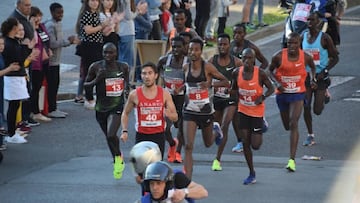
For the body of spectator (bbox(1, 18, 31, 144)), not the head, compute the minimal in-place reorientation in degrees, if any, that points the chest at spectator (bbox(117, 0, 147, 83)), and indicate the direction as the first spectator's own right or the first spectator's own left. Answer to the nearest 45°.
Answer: approximately 45° to the first spectator's own left

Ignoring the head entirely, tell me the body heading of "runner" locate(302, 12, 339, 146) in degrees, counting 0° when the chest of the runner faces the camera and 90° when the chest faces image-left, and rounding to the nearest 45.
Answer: approximately 45°

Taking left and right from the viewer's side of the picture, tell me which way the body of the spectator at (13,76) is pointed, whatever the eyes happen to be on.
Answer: facing to the right of the viewer

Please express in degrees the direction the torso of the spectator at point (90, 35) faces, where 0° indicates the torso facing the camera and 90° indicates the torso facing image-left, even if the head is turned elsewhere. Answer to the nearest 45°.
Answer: approximately 315°

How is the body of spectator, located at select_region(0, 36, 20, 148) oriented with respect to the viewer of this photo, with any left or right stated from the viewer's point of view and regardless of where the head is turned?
facing to the right of the viewer

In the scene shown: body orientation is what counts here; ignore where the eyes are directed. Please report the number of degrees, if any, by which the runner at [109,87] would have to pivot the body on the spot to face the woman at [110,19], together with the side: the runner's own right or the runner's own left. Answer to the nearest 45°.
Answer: approximately 180°

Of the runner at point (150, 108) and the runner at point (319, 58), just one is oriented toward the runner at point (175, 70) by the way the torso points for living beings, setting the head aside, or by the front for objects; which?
the runner at point (319, 58)

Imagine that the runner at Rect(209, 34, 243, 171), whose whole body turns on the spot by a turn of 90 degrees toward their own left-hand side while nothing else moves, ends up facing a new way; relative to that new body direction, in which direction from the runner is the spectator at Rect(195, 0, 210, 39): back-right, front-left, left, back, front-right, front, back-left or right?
left
